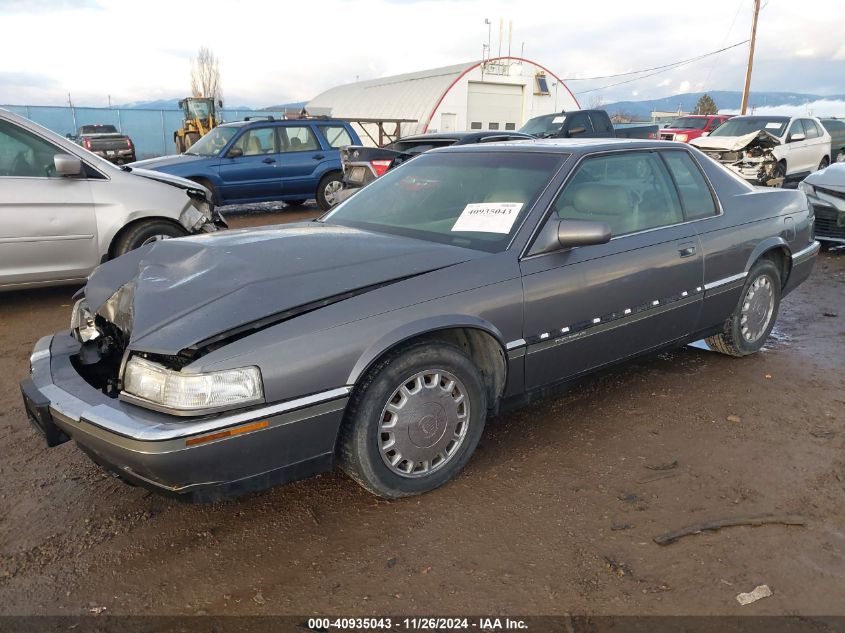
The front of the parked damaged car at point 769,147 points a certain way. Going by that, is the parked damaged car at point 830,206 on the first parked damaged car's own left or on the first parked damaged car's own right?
on the first parked damaged car's own left

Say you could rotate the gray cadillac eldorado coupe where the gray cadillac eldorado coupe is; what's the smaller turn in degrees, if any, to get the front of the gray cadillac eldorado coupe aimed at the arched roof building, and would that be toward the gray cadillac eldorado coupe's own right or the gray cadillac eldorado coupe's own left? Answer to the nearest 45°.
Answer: approximately 135° to the gray cadillac eldorado coupe's own right

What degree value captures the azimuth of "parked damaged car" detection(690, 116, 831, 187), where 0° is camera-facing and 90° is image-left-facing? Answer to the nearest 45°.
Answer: approximately 45°

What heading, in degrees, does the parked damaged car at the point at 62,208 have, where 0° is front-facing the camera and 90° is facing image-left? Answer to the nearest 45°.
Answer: approximately 270°

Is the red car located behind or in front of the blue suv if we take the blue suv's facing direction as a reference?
behind

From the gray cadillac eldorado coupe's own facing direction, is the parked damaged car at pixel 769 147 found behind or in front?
behind

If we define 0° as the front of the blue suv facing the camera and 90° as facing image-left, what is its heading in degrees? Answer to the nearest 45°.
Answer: approximately 45°
